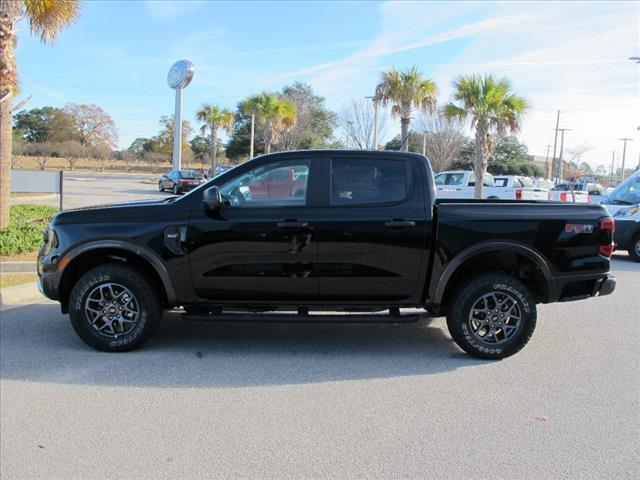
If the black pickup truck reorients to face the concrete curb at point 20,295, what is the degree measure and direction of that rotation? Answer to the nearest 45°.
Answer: approximately 45° to its right

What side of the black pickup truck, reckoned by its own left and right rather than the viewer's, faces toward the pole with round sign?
right

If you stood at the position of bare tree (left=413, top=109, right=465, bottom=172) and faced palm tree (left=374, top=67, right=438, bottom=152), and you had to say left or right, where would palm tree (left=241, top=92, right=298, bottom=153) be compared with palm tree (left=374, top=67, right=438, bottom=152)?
right

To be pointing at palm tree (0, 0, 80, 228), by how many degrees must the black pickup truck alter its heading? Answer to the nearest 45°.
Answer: approximately 45° to its right

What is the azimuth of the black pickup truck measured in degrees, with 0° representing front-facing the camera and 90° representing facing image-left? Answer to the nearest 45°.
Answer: approximately 90°

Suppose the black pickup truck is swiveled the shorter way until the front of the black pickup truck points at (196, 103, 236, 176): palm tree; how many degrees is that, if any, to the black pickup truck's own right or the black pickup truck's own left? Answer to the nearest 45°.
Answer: approximately 90° to the black pickup truck's own right

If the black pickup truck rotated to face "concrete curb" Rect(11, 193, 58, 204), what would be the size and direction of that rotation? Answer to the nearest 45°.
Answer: approximately 45° to its right

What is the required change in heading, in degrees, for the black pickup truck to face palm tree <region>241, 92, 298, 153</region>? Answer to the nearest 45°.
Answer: approximately 90° to its right

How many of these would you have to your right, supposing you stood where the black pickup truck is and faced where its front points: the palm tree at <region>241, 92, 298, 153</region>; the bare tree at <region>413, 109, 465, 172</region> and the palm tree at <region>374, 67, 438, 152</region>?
3
